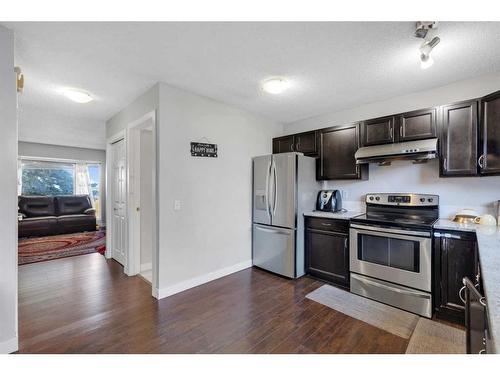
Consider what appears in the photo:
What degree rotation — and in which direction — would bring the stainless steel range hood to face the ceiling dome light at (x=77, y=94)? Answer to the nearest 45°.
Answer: approximately 45° to its right

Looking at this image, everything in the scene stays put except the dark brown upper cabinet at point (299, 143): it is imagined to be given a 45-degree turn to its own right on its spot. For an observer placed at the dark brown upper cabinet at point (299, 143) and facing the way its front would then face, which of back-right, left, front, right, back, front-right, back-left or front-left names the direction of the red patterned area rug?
front

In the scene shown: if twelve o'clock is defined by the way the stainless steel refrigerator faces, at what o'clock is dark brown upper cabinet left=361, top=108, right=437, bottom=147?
The dark brown upper cabinet is roughly at 8 o'clock from the stainless steel refrigerator.

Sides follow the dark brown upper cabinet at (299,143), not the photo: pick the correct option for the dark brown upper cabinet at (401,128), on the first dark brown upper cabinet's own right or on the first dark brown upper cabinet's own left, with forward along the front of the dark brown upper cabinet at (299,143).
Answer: on the first dark brown upper cabinet's own left

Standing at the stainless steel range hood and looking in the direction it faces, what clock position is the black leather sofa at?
The black leather sofa is roughly at 3 o'clock from the stainless steel range hood.

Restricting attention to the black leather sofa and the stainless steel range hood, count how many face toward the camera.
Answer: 2

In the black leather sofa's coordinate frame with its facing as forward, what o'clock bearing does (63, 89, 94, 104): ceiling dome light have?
The ceiling dome light is roughly at 12 o'clock from the black leather sofa.

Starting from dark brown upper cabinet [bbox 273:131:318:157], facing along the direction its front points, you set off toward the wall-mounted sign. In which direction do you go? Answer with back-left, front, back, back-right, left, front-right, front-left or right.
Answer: front

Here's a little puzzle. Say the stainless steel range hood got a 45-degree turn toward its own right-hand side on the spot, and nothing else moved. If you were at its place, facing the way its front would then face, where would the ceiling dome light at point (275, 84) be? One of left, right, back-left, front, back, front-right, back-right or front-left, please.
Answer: front

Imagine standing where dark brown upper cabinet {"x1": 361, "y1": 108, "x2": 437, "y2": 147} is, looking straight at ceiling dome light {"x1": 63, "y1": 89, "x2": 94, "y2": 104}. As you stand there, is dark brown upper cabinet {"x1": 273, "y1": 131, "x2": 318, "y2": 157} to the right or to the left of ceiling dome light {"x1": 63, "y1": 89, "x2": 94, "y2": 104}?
right

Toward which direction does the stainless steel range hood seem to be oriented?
toward the camera
